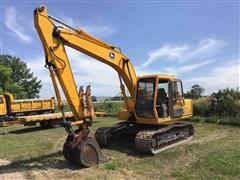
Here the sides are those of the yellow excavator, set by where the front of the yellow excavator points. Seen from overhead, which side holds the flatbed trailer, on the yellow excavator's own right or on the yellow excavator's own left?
on the yellow excavator's own right

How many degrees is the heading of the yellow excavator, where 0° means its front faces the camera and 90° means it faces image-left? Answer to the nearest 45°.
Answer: approximately 45°
